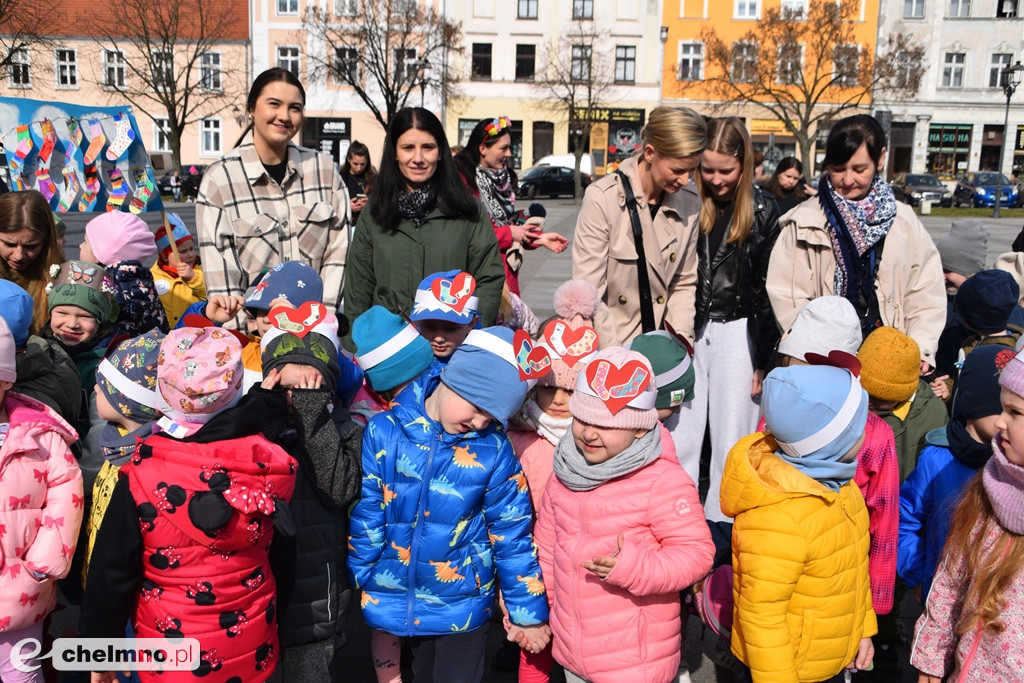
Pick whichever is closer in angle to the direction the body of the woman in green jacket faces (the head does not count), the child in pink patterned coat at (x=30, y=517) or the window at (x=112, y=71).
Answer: the child in pink patterned coat

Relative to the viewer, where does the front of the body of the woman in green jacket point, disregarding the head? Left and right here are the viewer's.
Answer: facing the viewer

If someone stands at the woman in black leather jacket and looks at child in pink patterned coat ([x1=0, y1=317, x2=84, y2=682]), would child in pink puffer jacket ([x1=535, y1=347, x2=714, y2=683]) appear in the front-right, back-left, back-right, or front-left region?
front-left

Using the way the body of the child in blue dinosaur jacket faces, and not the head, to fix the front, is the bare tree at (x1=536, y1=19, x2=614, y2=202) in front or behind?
behind

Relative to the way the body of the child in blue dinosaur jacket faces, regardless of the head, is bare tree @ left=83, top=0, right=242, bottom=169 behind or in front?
behind

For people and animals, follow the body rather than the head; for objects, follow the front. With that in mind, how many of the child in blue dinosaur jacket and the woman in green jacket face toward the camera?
2
